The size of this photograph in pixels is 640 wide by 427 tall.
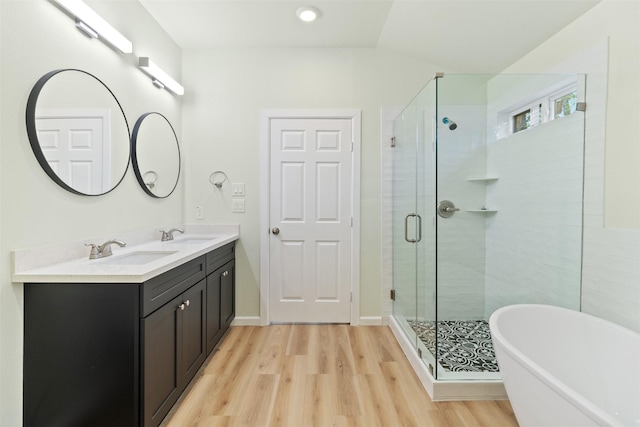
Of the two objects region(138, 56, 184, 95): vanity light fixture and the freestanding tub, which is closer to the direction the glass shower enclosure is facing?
the vanity light fixture

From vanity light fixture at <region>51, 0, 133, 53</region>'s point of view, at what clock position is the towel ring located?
The towel ring is roughly at 9 o'clock from the vanity light fixture.

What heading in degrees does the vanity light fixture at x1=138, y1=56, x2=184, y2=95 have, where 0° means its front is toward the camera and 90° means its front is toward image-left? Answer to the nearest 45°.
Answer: approximately 315°

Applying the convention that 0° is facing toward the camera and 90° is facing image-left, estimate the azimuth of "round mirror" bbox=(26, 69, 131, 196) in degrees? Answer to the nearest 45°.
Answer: approximately 315°

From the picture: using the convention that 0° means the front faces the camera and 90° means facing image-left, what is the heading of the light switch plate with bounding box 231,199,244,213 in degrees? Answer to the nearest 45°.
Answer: approximately 0°

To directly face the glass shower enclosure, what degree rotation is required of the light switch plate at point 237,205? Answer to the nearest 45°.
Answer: approximately 45° to its left

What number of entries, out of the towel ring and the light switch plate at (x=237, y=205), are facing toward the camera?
2

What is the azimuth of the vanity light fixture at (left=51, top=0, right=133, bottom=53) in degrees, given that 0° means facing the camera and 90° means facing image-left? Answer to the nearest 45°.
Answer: approximately 315°
